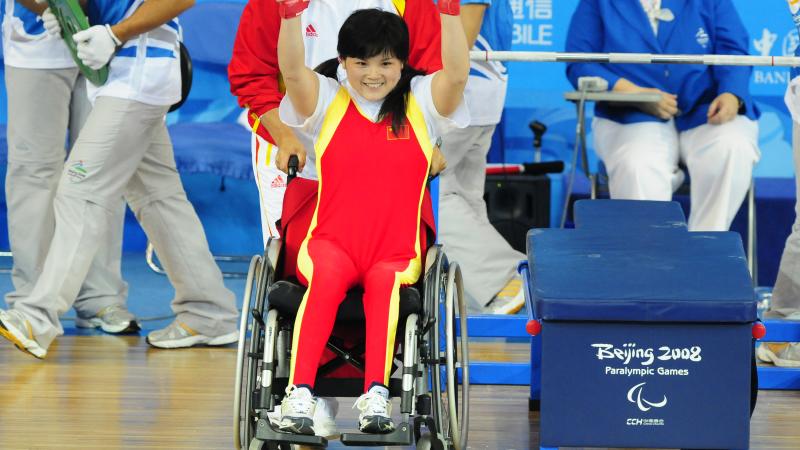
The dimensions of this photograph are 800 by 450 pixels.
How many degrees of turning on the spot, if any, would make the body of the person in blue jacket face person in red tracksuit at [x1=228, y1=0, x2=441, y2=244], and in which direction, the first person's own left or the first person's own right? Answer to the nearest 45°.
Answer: approximately 45° to the first person's own right

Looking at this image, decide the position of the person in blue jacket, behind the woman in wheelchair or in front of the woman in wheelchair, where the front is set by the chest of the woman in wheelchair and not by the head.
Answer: behind

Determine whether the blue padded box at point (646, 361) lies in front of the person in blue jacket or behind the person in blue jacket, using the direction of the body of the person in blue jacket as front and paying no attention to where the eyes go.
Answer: in front

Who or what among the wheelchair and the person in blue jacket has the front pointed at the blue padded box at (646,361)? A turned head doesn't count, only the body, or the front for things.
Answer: the person in blue jacket

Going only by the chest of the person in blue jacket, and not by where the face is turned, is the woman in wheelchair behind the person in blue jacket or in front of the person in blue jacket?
in front

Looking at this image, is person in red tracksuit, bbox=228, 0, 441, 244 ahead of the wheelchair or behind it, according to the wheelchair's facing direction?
behind

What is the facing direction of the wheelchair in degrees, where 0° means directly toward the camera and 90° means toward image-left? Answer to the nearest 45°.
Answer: approximately 0°
